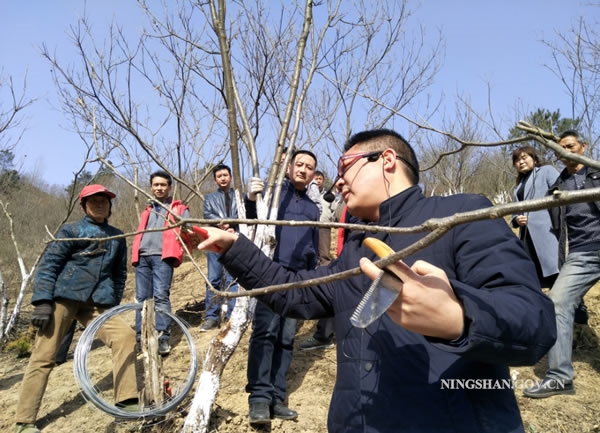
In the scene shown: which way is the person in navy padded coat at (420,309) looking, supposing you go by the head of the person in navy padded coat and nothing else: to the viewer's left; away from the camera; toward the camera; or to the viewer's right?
to the viewer's left

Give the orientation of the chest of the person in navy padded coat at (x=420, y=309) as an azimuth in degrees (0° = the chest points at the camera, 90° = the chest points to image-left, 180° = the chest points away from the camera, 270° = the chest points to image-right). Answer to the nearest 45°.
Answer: approximately 45°

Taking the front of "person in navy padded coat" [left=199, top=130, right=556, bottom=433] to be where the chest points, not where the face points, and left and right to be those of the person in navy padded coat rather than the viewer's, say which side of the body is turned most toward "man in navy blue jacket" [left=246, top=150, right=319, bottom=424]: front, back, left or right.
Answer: right

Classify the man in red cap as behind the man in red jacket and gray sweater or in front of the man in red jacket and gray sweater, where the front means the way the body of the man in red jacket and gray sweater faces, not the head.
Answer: in front

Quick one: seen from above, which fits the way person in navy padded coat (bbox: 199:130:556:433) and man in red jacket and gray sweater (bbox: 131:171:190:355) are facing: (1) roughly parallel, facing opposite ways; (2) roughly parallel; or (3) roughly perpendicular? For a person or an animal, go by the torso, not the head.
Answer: roughly perpendicular

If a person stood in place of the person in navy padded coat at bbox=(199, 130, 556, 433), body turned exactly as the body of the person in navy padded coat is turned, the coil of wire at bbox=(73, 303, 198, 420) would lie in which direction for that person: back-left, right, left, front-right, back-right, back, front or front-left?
right

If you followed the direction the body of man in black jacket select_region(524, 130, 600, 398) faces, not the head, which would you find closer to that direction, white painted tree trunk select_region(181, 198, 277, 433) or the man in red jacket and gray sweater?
the white painted tree trunk

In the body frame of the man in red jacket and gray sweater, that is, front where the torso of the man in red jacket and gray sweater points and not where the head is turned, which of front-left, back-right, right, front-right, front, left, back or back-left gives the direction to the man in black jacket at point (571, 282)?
front-left

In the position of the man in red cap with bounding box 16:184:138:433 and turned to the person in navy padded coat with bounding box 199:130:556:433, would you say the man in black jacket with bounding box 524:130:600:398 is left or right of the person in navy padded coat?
left
